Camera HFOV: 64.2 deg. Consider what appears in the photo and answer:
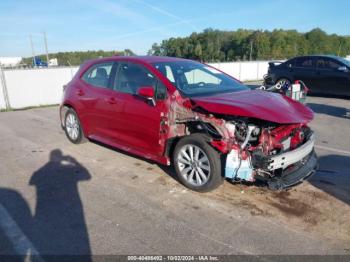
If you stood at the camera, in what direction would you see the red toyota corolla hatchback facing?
facing the viewer and to the right of the viewer

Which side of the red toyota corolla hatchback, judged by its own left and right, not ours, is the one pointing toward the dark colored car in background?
left

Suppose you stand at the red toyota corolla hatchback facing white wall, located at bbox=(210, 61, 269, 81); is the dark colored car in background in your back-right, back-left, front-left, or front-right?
front-right

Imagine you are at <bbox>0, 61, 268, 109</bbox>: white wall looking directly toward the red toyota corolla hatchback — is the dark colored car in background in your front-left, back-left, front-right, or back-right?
front-left

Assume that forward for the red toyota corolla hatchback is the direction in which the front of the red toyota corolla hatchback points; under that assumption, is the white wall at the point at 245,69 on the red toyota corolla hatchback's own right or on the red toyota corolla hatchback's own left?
on the red toyota corolla hatchback's own left

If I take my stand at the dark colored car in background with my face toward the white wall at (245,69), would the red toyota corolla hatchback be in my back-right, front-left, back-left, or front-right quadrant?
back-left

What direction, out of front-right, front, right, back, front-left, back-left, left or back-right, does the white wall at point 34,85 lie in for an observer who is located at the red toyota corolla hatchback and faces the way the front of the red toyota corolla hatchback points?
back
